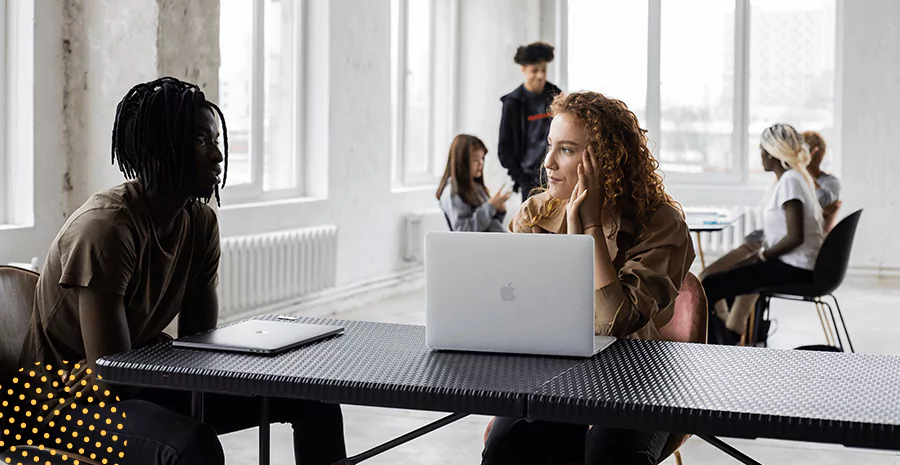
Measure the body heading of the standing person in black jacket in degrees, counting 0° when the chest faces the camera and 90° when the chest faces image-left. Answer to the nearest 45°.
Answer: approximately 315°

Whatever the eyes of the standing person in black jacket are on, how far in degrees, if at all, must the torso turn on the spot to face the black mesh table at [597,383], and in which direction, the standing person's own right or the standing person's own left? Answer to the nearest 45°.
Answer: approximately 45° to the standing person's own right

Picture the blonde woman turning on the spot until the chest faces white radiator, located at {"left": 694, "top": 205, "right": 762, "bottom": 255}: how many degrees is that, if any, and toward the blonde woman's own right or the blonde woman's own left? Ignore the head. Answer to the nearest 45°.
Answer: approximately 90° to the blonde woman's own right

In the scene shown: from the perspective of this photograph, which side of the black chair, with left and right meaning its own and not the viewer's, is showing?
left

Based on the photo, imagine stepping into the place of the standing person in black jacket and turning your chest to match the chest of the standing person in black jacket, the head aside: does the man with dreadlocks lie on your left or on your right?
on your right

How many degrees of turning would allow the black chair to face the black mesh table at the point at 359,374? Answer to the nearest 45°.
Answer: approximately 90° to its left

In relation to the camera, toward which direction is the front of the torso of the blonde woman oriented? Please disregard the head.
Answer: to the viewer's left

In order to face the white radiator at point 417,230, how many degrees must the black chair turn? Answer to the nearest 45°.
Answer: approximately 45° to its right

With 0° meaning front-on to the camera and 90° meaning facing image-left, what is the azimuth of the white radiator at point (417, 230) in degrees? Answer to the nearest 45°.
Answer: approximately 315°

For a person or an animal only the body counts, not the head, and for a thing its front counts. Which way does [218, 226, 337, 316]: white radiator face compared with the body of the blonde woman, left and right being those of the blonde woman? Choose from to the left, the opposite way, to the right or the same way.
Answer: the opposite way

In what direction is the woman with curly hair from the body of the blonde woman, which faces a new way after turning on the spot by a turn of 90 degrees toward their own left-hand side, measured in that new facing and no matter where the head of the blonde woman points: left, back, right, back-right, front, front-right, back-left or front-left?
front
